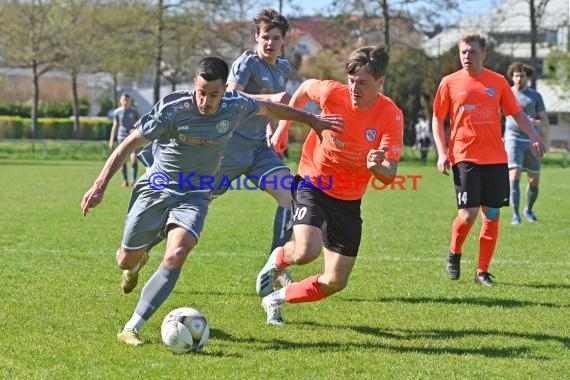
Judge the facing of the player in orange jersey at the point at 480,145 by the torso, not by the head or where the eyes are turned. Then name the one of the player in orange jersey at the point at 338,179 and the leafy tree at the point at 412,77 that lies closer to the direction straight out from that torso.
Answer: the player in orange jersey

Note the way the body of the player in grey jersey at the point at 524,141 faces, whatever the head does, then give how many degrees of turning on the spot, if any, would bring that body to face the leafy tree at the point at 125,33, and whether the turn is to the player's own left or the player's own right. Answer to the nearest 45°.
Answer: approximately 135° to the player's own right

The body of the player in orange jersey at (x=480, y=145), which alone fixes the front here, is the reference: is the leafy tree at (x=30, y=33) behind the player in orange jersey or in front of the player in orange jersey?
behind

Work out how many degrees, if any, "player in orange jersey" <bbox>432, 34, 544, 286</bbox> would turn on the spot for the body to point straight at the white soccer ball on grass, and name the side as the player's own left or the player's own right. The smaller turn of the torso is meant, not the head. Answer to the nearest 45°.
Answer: approximately 45° to the player's own right

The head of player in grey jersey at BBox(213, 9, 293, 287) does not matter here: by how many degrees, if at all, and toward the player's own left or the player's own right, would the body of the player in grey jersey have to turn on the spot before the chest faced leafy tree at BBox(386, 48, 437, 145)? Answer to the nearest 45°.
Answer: approximately 135° to the player's own left
